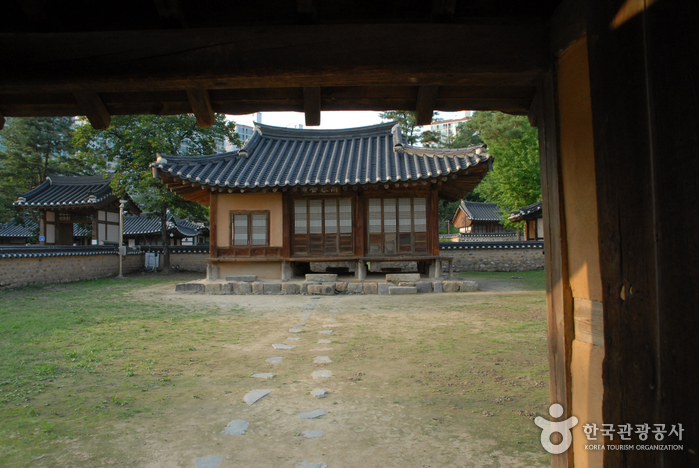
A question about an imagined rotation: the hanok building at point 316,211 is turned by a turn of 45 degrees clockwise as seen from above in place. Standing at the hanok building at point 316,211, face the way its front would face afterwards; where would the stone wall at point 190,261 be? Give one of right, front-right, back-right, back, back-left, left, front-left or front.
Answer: right

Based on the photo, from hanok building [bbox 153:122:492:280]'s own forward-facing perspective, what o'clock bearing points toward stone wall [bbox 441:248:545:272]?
The stone wall is roughly at 8 o'clock from the hanok building.

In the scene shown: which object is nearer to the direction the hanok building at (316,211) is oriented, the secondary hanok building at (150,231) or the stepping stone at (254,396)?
the stepping stone

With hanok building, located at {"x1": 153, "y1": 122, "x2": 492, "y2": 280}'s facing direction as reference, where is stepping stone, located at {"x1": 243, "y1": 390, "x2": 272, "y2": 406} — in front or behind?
in front

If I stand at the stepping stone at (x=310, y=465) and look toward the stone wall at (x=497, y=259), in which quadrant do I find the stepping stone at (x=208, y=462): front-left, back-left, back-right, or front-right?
back-left

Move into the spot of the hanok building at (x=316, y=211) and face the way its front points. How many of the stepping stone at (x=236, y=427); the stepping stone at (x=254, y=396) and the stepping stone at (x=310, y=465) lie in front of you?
3

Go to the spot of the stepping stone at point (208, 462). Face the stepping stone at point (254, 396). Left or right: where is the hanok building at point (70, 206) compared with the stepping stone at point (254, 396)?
left

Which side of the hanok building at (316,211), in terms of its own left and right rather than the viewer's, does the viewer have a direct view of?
front

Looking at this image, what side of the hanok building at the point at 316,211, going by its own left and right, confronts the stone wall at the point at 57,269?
right

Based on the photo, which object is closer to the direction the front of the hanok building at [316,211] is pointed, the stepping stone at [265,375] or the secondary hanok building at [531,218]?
the stepping stone

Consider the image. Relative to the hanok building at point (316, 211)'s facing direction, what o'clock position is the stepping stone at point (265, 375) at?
The stepping stone is roughly at 12 o'clock from the hanok building.

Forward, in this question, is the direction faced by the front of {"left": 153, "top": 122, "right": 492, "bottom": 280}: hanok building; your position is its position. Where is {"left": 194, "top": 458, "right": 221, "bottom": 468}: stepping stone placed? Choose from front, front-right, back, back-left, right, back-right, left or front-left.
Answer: front

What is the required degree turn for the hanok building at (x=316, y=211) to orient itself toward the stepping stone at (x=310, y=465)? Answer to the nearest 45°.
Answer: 0° — it already faces it

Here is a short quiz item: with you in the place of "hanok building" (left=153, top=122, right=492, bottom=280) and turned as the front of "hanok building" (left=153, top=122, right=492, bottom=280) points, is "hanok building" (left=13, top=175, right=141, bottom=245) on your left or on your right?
on your right

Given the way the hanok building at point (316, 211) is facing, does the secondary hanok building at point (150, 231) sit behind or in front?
behind

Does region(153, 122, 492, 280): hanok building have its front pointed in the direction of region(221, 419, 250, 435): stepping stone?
yes

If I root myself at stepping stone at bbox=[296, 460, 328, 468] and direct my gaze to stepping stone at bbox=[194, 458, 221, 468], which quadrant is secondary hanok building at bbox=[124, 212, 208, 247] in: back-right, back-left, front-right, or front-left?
front-right
